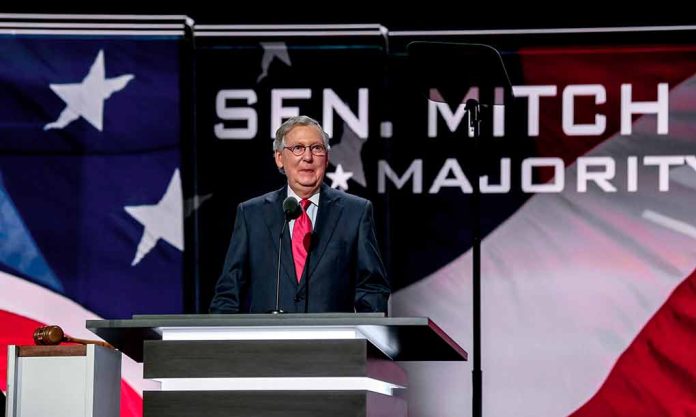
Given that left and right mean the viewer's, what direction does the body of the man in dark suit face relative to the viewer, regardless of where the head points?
facing the viewer

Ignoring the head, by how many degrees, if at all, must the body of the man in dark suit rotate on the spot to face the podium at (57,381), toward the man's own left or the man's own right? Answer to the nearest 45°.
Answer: approximately 90° to the man's own right

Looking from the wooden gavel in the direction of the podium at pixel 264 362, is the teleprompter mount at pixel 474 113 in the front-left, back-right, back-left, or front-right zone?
front-left

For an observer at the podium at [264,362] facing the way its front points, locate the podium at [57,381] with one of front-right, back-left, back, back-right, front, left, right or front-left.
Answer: back-right

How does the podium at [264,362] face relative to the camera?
toward the camera

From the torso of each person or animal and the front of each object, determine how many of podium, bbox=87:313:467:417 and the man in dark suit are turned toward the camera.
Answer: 2

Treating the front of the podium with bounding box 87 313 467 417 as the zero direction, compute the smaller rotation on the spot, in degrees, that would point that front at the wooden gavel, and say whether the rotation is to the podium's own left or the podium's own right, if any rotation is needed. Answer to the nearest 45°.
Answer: approximately 135° to the podium's own right

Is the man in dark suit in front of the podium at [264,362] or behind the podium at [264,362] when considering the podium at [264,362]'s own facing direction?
behind
